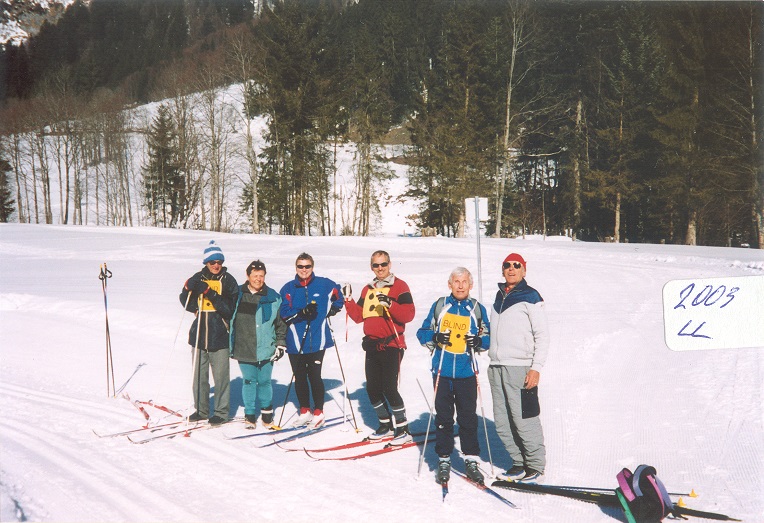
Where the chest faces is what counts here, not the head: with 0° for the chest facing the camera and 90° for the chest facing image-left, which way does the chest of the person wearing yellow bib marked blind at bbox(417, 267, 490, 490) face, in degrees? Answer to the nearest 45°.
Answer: approximately 0°

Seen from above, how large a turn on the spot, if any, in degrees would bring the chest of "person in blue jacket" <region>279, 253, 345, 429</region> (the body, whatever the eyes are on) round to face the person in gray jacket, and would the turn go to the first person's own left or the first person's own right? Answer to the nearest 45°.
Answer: approximately 45° to the first person's own left

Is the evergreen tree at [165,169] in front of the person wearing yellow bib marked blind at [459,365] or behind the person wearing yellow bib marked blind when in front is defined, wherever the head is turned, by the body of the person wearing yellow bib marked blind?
behind

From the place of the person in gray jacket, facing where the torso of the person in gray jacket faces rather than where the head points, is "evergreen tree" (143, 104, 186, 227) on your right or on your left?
on your right

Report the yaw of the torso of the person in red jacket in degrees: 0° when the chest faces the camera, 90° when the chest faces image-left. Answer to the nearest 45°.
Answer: approximately 45°

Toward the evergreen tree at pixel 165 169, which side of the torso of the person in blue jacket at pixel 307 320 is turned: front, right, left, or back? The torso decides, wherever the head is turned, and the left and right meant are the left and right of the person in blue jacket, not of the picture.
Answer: back

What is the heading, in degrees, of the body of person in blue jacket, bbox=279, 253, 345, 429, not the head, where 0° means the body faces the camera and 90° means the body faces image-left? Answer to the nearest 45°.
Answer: approximately 0°

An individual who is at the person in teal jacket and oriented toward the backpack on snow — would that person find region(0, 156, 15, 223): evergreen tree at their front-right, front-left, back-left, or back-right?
back-left

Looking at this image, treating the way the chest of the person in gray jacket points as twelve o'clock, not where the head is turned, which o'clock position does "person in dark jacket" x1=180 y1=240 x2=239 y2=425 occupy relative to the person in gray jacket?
The person in dark jacket is roughly at 2 o'clock from the person in gray jacket.

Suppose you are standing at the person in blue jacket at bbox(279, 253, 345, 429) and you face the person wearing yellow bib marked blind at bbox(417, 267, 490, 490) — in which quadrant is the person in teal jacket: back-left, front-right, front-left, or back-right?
back-right

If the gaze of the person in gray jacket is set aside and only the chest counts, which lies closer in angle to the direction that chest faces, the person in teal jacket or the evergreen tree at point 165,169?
the person in teal jacket

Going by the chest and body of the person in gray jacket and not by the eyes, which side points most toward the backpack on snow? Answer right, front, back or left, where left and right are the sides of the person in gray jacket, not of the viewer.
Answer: left

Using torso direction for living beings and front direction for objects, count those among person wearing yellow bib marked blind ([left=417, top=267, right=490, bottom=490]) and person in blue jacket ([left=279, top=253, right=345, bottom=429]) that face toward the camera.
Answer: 2
